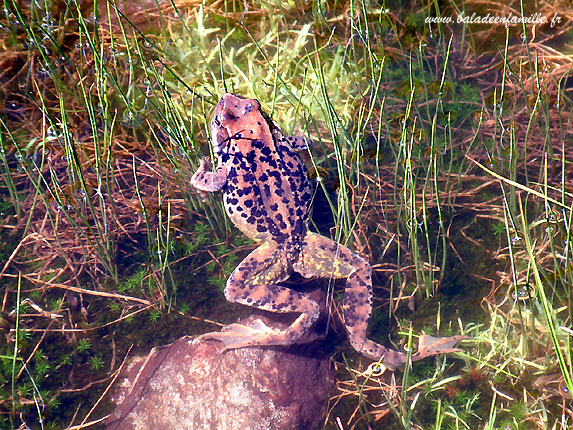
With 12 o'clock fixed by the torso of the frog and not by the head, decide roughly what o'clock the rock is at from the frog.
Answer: The rock is roughly at 7 o'clock from the frog.

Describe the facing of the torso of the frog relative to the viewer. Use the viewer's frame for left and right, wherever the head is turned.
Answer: facing away from the viewer
